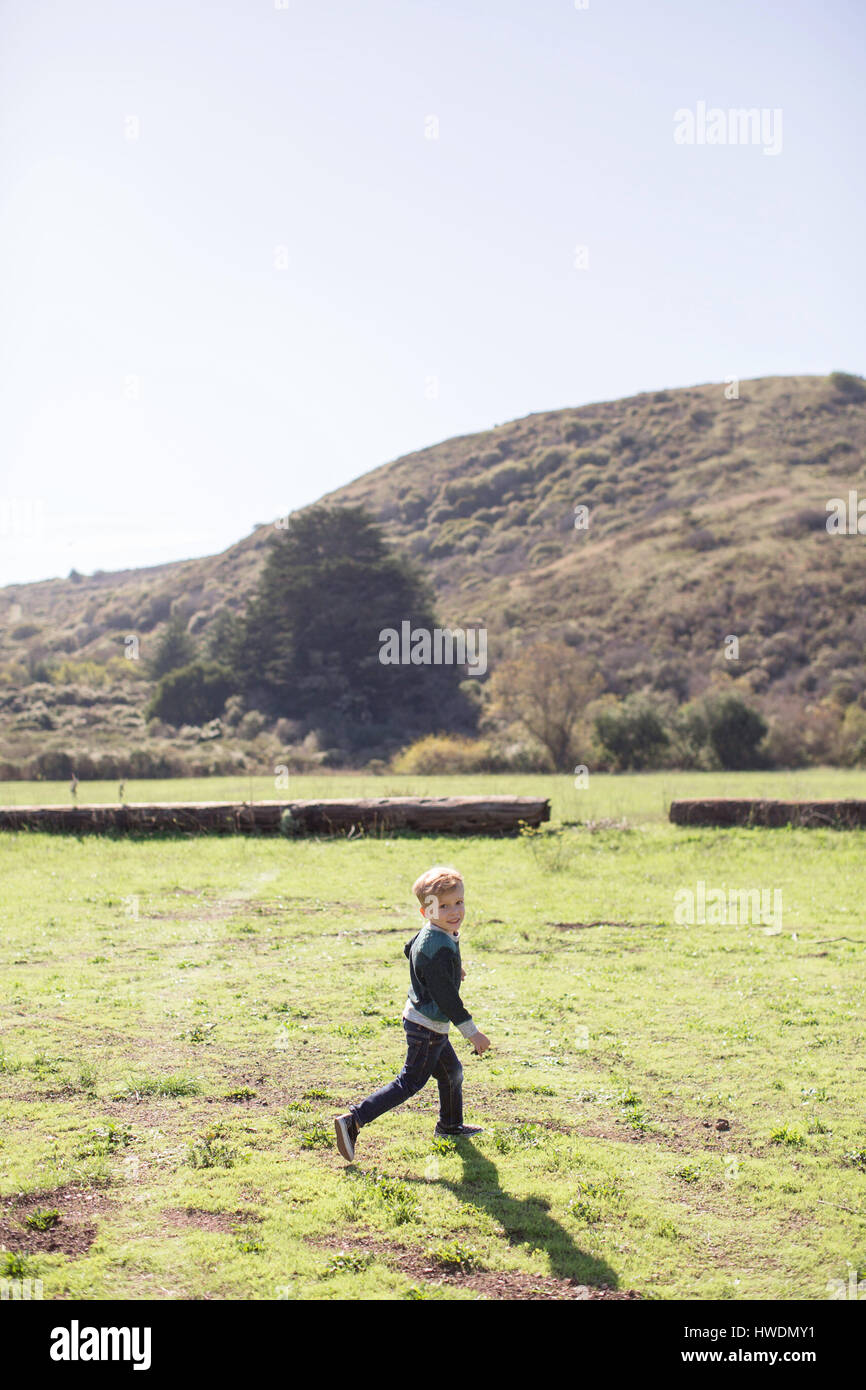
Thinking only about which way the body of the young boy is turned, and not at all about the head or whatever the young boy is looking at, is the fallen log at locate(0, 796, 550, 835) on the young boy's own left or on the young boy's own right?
on the young boy's own left

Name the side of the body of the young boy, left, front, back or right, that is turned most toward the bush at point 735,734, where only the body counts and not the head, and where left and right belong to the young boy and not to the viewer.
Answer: left

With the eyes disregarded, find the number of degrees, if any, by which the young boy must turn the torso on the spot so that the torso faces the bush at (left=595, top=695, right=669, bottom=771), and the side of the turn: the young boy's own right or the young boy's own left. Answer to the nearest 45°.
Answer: approximately 90° to the young boy's own left

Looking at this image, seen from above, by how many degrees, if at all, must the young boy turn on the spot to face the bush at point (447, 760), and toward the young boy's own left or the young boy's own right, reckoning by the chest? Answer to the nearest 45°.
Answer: approximately 90° to the young boy's own left

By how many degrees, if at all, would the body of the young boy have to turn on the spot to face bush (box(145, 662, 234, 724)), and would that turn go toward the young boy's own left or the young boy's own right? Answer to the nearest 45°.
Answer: approximately 90° to the young boy's own left

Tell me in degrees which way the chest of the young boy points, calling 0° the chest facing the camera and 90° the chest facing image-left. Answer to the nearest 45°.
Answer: approximately 270°

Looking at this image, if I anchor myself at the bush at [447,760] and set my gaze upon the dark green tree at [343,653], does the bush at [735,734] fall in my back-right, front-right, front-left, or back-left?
back-right

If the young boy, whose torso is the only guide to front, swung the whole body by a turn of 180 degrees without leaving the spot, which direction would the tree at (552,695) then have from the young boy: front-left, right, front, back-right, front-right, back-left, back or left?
right

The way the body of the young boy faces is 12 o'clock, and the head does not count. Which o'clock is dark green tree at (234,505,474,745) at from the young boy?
The dark green tree is roughly at 9 o'clock from the young boy.
